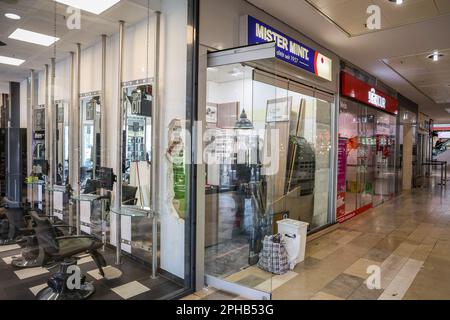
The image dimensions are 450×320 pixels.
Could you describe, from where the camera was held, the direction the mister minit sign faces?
facing the viewer and to the right of the viewer

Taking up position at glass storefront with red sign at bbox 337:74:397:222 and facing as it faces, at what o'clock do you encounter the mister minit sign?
The mister minit sign is roughly at 2 o'clock from the glass storefront with red sign.

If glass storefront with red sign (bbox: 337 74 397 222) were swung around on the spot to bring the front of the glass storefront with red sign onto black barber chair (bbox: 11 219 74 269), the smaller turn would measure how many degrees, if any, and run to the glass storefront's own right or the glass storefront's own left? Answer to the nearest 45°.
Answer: approximately 90° to the glass storefront's own right

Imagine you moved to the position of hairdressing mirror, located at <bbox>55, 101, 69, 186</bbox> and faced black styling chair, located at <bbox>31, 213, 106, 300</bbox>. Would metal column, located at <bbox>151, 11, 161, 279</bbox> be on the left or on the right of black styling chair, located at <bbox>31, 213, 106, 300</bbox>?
left

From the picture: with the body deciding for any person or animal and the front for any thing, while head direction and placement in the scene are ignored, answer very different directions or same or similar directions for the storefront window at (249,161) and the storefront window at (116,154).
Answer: same or similar directions

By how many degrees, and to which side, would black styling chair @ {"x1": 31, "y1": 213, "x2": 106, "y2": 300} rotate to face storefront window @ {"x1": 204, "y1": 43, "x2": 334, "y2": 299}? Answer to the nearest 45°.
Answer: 0° — it already faces it

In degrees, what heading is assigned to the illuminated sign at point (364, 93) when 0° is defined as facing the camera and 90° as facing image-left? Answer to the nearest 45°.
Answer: approximately 315°

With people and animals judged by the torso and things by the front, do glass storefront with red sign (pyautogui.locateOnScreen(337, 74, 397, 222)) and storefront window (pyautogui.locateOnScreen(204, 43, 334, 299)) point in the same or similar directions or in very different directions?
same or similar directions

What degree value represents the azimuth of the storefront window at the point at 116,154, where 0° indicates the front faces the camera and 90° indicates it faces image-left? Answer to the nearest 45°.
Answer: approximately 0°
